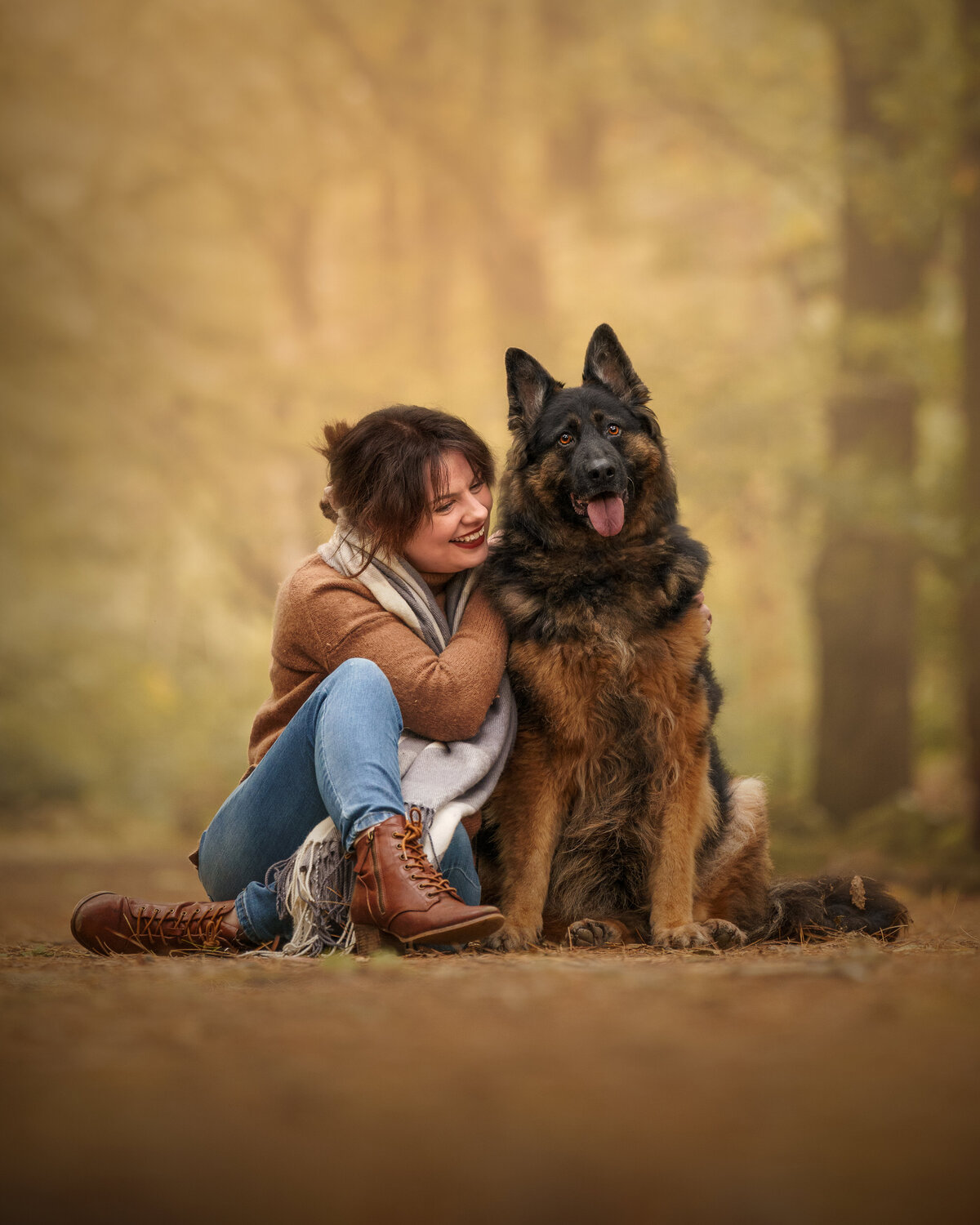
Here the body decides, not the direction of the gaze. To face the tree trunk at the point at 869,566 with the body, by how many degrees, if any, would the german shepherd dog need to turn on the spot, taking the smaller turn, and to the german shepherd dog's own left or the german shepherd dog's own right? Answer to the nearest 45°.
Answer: approximately 180°

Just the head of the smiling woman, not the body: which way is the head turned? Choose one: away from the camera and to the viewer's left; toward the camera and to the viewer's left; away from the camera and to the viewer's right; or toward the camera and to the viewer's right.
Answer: toward the camera and to the viewer's right

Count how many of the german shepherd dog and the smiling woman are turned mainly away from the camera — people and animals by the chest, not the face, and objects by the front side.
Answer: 0

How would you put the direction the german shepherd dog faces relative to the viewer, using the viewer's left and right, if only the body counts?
facing the viewer

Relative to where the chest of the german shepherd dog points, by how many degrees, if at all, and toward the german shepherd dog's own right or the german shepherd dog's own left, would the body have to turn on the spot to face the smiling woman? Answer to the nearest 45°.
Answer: approximately 45° to the german shepherd dog's own right

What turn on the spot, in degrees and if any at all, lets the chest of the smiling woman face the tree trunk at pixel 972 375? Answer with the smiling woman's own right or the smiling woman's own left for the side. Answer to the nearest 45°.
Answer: approximately 90° to the smiling woman's own left

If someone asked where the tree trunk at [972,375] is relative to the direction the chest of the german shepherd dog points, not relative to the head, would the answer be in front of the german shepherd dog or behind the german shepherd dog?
behind

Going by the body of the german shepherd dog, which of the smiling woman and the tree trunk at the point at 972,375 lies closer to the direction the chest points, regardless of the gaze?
the smiling woman
